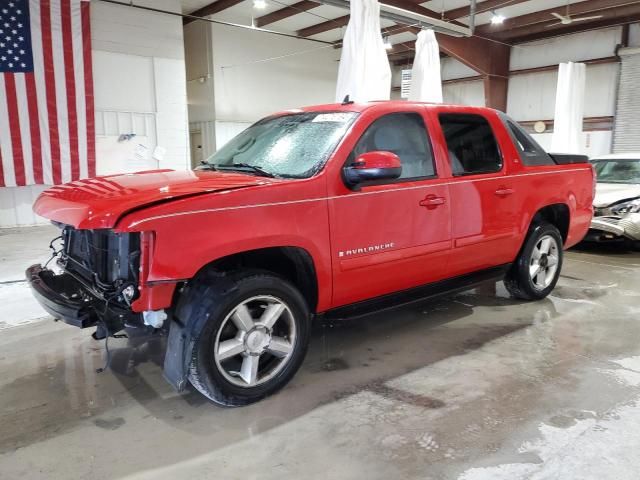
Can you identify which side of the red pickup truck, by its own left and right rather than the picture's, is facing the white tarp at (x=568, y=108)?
back

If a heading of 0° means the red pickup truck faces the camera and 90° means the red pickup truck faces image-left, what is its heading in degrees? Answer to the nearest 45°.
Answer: approximately 45°

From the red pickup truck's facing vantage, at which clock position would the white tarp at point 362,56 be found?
The white tarp is roughly at 5 o'clock from the red pickup truck.

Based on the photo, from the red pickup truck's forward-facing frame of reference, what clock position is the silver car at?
The silver car is roughly at 6 o'clock from the red pickup truck.

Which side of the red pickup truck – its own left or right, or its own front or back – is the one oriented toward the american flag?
right

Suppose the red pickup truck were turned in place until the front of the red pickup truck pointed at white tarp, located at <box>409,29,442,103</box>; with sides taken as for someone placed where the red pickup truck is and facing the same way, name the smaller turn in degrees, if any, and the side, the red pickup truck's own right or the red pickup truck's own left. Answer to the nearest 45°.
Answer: approximately 135° to the red pickup truck's own right
